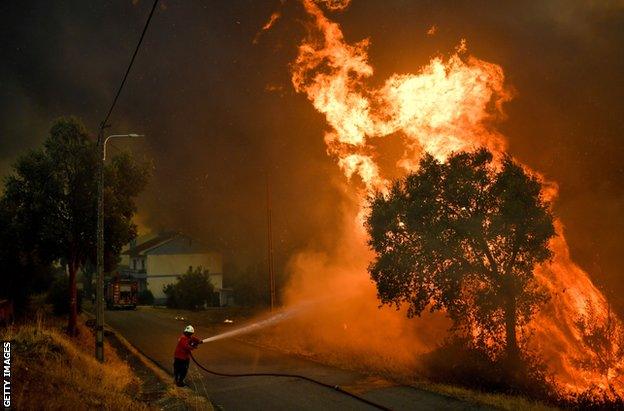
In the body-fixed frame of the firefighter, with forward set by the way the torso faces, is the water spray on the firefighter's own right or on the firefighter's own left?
on the firefighter's own left

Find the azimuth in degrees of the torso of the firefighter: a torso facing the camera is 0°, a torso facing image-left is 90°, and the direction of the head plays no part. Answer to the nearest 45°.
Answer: approximately 270°

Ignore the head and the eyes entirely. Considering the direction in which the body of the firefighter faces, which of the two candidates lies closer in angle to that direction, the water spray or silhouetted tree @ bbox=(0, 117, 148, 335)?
the water spray

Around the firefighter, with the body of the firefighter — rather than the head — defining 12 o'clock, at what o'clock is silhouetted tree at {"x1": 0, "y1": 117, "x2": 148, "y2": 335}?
The silhouetted tree is roughly at 8 o'clock from the firefighter.

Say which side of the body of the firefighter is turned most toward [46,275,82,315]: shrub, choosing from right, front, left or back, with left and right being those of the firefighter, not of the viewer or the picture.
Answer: left
